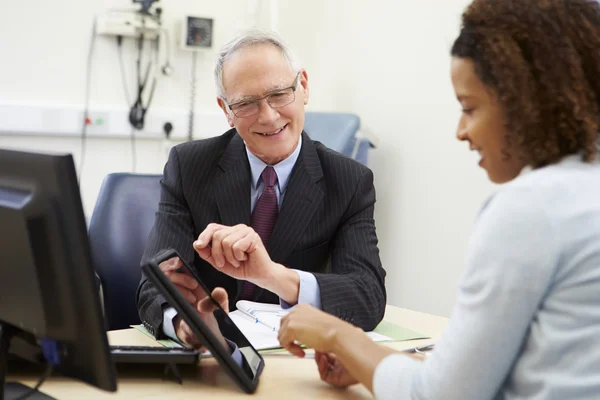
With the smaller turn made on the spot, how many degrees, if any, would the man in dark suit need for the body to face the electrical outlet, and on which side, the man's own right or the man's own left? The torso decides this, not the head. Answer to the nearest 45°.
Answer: approximately 135° to the man's own right

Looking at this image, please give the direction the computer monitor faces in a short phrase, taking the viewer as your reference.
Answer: facing away from the viewer and to the right of the viewer

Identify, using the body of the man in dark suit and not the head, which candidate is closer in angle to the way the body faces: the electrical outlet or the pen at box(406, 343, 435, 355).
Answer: the pen

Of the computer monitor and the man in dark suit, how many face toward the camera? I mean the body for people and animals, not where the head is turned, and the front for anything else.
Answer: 1

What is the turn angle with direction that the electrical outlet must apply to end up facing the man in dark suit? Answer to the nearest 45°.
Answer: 0° — it already faces them

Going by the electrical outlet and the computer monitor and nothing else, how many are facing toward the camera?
1

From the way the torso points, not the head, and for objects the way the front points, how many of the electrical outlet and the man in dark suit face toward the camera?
2

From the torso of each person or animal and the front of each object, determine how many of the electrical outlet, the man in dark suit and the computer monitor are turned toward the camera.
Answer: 2

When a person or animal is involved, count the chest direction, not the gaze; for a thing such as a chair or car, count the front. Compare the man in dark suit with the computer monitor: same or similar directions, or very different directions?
very different directions
